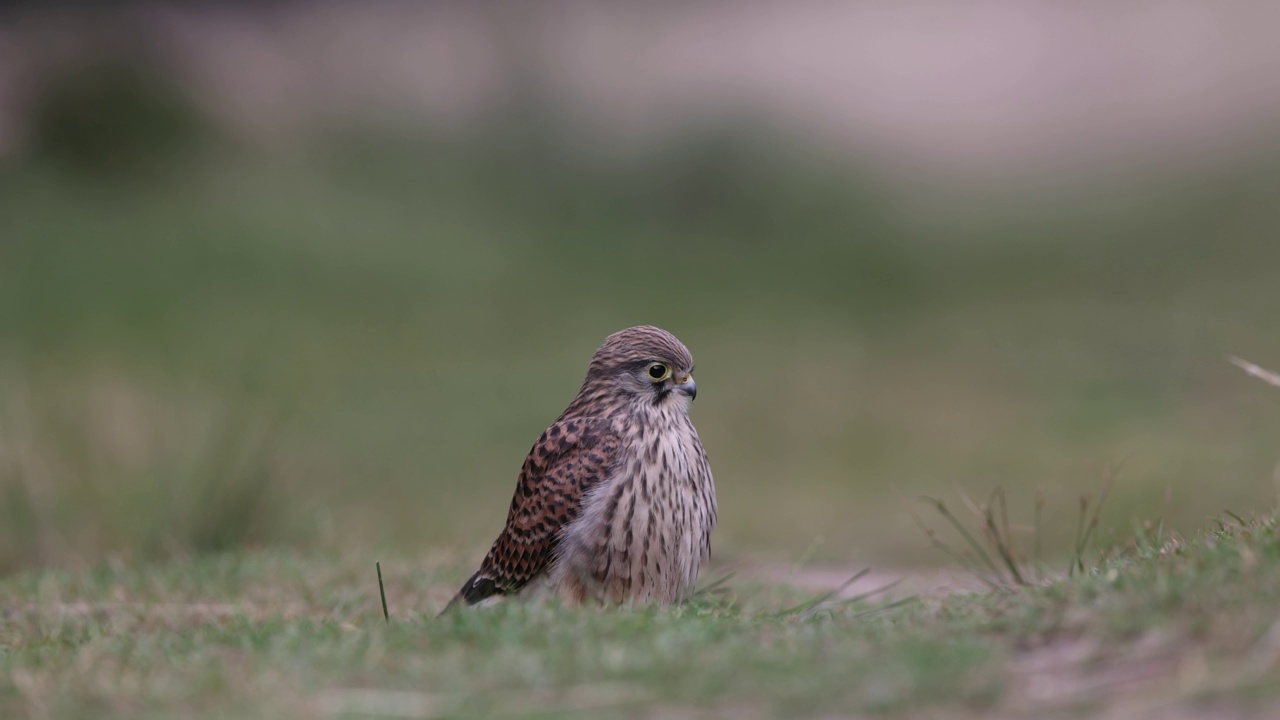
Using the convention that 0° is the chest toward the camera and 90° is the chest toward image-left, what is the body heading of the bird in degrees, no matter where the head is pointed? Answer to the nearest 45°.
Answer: approximately 315°
